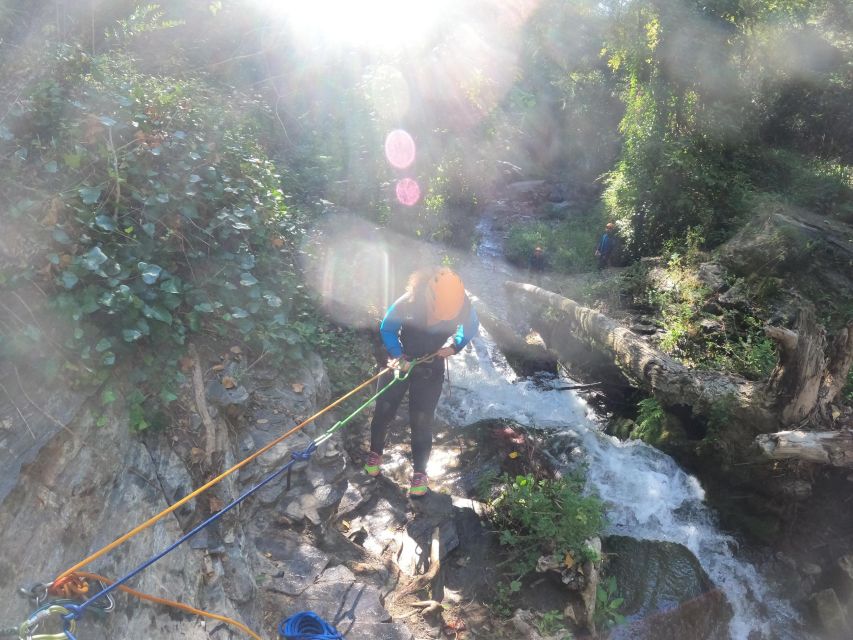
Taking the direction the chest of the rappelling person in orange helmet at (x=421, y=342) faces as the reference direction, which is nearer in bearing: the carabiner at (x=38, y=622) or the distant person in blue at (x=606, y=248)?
the carabiner

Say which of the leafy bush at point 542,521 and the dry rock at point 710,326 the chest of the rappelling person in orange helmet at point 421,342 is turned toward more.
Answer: the leafy bush

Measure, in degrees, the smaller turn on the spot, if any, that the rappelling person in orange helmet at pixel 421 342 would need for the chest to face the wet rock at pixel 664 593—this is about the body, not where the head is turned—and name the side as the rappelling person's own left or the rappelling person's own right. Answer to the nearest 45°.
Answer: approximately 90° to the rappelling person's own left

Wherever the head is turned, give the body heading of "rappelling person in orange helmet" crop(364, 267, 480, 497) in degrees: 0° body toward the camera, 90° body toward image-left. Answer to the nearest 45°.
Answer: approximately 0°

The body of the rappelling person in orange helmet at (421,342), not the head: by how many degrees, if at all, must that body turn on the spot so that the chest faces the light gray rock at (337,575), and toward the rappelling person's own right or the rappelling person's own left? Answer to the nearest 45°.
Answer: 0° — they already face it

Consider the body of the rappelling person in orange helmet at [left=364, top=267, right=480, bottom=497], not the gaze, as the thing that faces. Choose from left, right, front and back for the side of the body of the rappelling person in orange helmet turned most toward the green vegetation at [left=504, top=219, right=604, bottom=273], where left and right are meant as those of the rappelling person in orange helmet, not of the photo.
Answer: back

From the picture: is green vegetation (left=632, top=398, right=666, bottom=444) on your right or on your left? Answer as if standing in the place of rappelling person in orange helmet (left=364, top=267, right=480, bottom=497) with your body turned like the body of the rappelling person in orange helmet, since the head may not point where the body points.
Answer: on your left

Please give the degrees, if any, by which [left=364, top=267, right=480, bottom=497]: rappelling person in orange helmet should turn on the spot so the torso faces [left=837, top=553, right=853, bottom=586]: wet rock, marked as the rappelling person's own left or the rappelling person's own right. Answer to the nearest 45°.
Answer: approximately 90° to the rappelling person's own left
